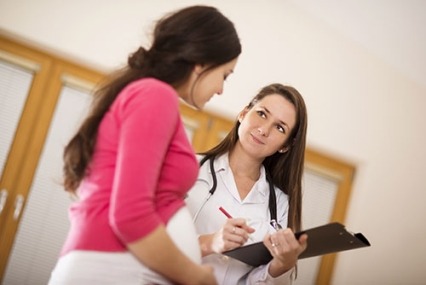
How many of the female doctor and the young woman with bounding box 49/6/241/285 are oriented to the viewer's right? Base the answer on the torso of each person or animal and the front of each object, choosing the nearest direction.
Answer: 1

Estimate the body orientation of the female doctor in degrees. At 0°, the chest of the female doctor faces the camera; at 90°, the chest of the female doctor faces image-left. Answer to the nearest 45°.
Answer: approximately 0°

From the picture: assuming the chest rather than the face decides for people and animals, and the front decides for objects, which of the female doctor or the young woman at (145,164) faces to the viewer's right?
the young woman

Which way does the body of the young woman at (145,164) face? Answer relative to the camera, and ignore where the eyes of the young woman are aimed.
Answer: to the viewer's right

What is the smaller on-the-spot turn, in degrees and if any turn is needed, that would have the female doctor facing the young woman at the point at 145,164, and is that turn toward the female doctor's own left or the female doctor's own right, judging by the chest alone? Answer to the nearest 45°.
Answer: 0° — they already face them

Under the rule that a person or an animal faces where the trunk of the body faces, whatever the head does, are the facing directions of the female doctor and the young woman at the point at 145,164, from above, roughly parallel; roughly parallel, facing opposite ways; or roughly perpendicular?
roughly perpendicular
